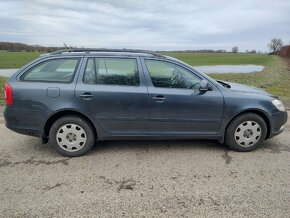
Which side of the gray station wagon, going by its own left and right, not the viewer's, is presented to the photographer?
right
